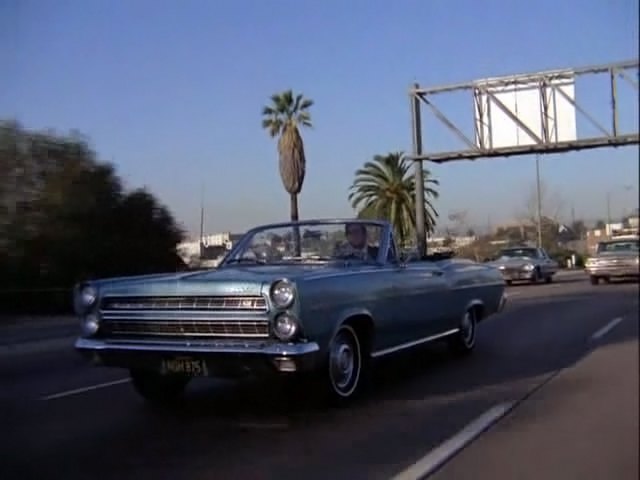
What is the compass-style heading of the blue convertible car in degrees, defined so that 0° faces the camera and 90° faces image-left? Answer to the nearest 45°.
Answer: approximately 45°

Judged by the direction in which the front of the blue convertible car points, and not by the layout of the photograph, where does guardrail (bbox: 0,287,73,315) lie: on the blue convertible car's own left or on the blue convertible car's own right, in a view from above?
on the blue convertible car's own right
